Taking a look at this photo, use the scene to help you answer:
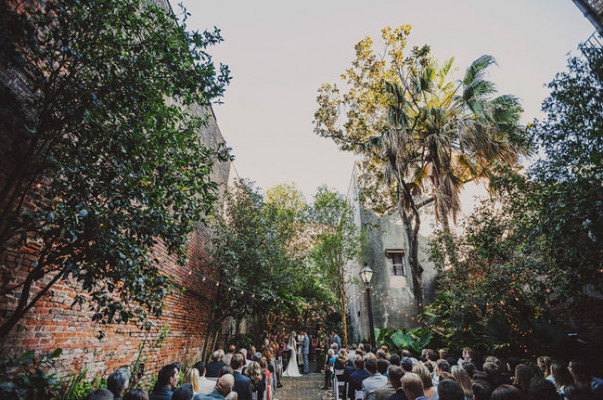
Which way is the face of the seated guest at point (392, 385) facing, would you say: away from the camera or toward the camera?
away from the camera

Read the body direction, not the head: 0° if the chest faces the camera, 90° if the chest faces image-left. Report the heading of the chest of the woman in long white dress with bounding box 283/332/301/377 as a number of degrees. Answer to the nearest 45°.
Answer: approximately 270°

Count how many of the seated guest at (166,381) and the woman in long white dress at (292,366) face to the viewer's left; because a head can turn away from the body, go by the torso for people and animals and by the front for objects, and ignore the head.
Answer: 0

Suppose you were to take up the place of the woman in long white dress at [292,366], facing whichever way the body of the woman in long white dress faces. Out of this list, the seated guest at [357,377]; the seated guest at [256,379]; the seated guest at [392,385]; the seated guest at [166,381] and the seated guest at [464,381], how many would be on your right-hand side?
5

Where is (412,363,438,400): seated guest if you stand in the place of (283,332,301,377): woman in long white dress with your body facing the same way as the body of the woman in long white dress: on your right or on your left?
on your right

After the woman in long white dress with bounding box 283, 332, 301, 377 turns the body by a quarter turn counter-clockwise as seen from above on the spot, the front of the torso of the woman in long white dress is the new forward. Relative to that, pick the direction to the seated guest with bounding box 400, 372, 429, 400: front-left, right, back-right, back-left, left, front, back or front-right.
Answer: back

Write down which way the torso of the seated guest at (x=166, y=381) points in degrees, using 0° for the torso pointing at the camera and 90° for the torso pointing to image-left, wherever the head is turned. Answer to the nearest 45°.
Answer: approximately 225°

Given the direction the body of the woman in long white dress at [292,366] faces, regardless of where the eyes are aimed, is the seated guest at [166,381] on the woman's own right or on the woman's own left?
on the woman's own right

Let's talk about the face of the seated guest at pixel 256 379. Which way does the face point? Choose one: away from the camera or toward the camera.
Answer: away from the camera

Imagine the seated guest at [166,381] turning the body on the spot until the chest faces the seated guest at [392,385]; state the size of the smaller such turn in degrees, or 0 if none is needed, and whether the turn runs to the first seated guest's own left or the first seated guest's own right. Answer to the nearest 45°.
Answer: approximately 45° to the first seated guest's own right

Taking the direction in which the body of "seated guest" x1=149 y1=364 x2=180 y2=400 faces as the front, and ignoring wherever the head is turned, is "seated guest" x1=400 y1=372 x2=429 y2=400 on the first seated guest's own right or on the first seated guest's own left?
on the first seated guest's own right
